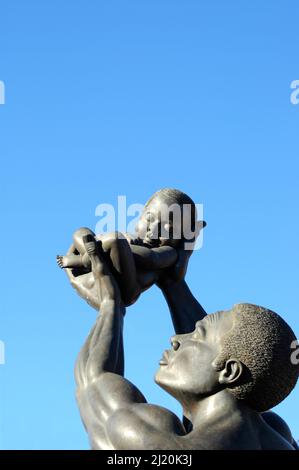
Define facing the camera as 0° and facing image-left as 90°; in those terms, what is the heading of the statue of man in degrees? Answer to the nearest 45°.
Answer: approximately 90°
